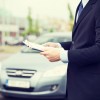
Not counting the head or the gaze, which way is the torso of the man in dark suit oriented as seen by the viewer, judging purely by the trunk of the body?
to the viewer's left

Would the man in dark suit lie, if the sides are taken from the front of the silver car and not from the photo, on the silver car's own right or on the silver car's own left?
on the silver car's own left

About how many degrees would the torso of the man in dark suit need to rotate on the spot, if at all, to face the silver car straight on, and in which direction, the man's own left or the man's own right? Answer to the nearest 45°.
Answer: approximately 90° to the man's own right

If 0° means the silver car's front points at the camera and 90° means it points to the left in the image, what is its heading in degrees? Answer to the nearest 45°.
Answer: approximately 45°
